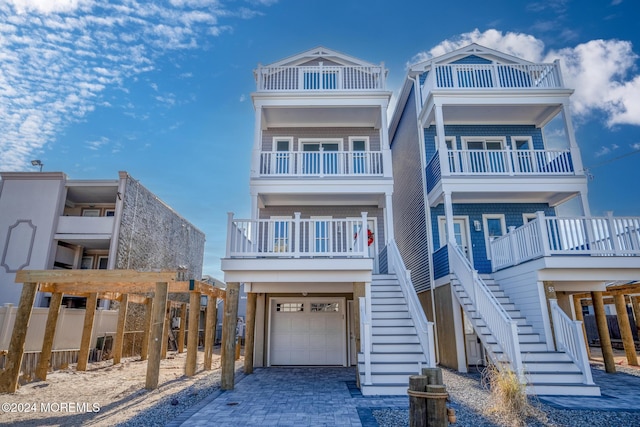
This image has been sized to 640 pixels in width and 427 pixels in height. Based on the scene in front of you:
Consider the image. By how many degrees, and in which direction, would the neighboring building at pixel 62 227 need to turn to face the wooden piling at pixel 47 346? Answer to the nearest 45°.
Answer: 0° — it already faces it

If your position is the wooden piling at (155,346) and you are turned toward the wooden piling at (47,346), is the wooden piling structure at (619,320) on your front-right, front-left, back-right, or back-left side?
back-right

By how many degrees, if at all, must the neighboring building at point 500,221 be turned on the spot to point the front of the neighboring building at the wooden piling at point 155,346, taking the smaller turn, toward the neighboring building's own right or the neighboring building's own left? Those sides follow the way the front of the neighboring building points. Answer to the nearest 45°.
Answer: approximately 45° to the neighboring building's own right

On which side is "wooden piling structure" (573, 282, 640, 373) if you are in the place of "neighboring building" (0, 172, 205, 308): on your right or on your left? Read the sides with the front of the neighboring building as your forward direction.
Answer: on your left

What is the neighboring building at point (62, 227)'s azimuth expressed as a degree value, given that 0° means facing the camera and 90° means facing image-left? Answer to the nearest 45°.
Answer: approximately 0°

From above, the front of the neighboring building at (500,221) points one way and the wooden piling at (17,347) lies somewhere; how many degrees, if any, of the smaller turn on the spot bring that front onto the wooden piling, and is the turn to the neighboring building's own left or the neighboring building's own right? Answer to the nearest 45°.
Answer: approximately 45° to the neighboring building's own right
